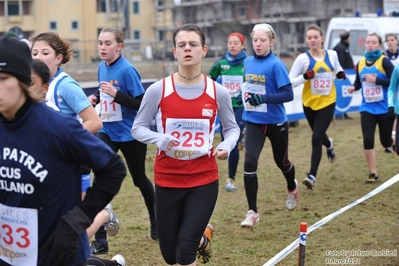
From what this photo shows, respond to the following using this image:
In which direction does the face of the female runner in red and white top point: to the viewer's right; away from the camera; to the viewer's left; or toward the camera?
toward the camera

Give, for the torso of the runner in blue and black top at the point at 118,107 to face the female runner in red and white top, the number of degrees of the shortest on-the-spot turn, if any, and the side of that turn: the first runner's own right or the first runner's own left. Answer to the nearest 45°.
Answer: approximately 45° to the first runner's own left

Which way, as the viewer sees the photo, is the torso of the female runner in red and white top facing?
toward the camera

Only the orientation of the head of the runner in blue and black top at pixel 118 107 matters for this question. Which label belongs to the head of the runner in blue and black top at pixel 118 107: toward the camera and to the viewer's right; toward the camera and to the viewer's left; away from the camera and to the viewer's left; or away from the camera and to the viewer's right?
toward the camera and to the viewer's left

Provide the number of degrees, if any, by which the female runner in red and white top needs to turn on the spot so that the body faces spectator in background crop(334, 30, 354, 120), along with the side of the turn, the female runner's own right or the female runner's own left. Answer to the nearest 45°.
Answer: approximately 180°

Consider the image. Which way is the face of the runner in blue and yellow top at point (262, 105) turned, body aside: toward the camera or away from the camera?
toward the camera

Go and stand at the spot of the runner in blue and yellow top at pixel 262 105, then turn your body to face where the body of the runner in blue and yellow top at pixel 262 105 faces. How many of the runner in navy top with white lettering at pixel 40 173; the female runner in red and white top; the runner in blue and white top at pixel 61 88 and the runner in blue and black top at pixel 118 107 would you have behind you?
0

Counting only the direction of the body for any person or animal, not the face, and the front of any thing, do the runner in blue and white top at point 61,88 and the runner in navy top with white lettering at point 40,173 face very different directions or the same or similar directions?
same or similar directions

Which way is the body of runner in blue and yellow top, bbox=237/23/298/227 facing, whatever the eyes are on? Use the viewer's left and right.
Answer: facing the viewer and to the left of the viewer

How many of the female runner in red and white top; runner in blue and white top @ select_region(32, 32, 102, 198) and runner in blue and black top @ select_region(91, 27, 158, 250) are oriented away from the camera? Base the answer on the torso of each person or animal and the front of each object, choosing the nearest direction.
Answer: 0

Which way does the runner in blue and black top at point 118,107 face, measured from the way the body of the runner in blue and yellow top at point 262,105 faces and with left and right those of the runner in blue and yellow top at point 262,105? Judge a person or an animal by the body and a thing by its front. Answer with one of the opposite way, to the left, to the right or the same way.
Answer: the same way

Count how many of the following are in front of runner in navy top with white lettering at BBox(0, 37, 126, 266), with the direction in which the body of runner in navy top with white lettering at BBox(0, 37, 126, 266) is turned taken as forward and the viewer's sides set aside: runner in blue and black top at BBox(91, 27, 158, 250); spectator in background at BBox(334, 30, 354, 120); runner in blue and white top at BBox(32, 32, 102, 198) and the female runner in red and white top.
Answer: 0

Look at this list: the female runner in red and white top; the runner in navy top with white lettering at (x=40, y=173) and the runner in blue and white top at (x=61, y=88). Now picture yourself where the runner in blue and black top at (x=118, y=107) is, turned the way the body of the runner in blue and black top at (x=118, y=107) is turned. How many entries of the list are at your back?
0

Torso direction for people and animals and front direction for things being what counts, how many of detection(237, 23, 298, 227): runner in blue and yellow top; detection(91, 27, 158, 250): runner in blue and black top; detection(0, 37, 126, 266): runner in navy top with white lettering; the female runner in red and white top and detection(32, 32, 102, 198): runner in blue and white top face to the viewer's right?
0

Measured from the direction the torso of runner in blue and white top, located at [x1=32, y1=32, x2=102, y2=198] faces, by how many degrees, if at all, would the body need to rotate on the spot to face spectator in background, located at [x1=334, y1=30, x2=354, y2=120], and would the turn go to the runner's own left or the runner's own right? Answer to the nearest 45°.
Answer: approximately 180°

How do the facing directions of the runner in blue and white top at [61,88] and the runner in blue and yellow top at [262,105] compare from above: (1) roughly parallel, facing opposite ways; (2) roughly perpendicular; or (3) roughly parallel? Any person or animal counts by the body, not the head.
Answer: roughly parallel

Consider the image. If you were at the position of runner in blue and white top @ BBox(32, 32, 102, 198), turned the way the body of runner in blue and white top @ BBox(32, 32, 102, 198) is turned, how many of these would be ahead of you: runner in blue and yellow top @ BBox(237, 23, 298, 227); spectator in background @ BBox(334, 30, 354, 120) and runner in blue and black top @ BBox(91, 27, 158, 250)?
0

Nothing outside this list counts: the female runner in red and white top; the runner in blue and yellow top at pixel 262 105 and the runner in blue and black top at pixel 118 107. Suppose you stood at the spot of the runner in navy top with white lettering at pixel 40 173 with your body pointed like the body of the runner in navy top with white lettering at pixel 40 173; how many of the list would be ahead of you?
0
